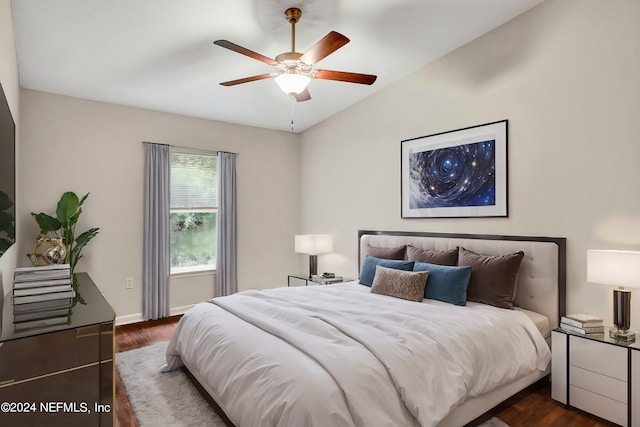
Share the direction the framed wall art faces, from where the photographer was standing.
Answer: facing the viewer and to the left of the viewer

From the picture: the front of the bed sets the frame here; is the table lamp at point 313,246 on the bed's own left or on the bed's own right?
on the bed's own right

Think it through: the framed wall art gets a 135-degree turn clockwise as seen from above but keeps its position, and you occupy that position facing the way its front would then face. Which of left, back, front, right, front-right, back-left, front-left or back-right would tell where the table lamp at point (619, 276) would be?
back-right

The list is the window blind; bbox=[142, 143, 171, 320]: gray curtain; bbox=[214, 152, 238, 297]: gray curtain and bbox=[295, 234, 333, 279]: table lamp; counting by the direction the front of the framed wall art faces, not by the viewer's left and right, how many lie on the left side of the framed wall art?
0

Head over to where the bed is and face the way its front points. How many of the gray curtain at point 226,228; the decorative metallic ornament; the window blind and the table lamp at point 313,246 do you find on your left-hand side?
0

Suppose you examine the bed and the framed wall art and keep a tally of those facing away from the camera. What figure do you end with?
0

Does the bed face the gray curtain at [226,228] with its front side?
no

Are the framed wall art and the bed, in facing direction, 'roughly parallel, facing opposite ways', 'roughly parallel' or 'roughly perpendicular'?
roughly parallel

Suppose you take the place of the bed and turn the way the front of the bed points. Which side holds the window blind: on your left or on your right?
on your right

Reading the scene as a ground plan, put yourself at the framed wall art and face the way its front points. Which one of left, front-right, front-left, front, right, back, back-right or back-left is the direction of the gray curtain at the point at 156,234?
front-right

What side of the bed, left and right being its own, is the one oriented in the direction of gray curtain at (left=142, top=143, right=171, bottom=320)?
right

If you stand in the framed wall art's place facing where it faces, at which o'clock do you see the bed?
The bed is roughly at 11 o'clock from the framed wall art.
